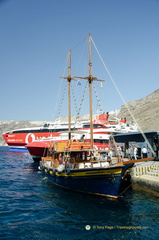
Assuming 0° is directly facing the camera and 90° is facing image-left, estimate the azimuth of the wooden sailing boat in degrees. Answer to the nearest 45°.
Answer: approximately 315°
